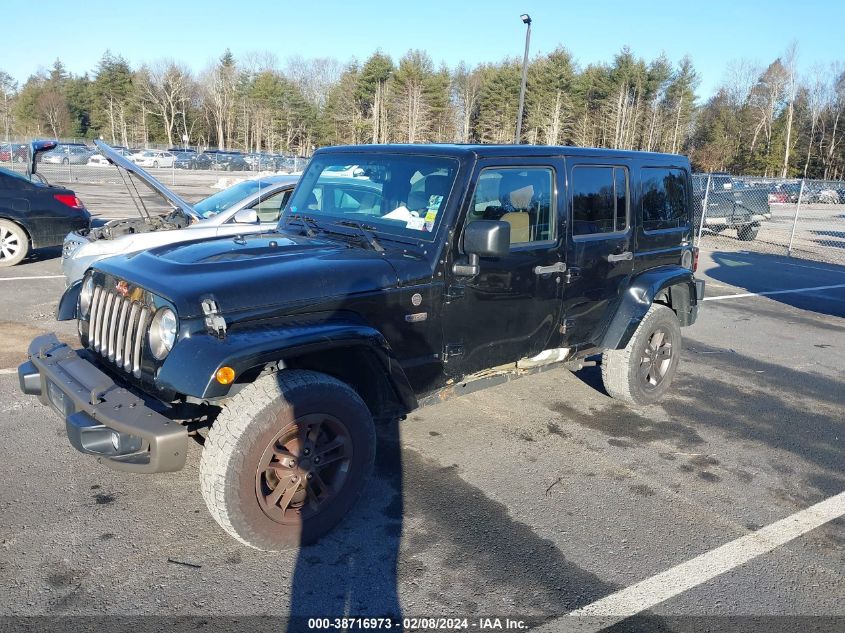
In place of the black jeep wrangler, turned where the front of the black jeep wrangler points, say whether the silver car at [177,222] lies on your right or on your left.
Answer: on your right

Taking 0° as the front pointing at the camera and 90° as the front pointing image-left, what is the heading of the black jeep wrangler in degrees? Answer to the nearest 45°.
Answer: approximately 45°

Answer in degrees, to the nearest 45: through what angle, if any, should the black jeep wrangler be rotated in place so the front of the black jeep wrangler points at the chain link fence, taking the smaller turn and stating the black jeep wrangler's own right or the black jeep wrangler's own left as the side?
approximately 180°
